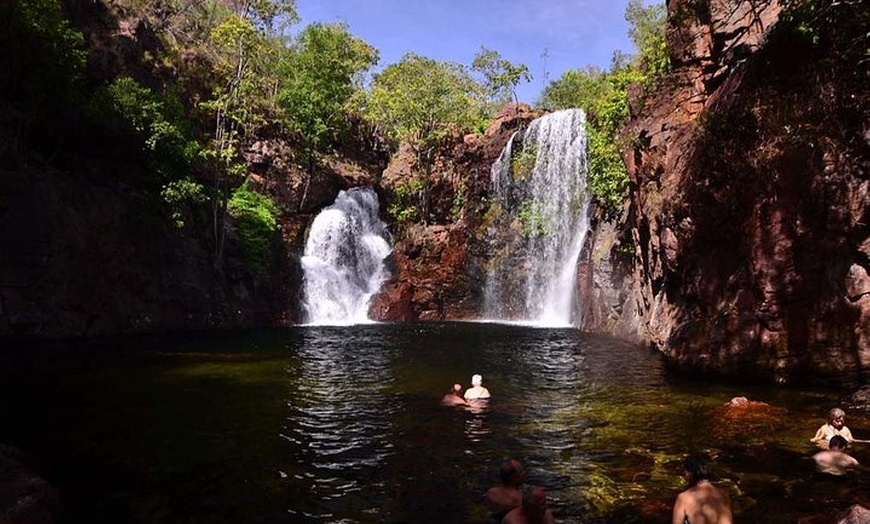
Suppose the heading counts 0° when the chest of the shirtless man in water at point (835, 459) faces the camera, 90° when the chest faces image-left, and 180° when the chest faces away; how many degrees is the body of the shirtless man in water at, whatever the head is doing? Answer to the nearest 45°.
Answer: approximately 180°

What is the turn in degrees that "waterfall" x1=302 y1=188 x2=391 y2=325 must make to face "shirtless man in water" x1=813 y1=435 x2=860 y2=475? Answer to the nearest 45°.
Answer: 0° — it already faces them

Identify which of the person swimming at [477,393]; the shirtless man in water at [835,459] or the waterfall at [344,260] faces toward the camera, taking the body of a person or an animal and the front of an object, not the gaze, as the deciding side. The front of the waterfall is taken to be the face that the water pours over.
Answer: the waterfall

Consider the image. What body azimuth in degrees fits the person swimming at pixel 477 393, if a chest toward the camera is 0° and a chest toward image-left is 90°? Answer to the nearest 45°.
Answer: approximately 180°

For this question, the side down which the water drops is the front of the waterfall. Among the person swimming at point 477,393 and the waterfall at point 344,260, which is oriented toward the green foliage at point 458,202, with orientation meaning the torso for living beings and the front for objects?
the person swimming

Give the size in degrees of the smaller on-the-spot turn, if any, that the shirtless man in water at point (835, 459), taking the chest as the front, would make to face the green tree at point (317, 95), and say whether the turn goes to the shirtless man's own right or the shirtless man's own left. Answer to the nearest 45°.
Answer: approximately 45° to the shirtless man's own left

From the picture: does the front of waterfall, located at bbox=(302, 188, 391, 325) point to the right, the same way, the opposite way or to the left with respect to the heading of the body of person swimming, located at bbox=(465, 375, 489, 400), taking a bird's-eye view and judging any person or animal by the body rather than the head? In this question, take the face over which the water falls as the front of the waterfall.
the opposite way

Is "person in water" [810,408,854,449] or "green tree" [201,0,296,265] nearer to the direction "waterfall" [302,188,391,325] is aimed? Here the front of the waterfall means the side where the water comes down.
the person in water

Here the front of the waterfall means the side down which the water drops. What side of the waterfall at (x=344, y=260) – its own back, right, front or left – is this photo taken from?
front

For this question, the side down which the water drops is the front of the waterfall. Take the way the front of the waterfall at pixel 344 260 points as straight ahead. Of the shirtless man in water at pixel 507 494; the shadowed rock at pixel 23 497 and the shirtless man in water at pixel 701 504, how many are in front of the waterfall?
3

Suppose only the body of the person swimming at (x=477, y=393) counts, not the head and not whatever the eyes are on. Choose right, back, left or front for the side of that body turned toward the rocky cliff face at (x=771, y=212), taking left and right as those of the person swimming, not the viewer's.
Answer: right

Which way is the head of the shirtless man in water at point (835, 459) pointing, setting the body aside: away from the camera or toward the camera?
away from the camera

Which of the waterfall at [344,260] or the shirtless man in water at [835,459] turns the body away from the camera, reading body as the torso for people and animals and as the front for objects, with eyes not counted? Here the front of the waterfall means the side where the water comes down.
the shirtless man in water

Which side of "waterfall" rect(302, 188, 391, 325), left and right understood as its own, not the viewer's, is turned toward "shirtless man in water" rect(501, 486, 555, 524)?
front

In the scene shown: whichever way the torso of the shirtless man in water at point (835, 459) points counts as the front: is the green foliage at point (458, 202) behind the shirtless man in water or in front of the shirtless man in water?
in front

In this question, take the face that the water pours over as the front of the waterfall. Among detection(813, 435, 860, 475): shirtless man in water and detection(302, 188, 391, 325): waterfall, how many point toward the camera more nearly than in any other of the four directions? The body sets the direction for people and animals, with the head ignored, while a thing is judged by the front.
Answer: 1

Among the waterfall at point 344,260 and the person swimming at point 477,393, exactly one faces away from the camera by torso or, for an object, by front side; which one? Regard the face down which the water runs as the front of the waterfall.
the person swimming
